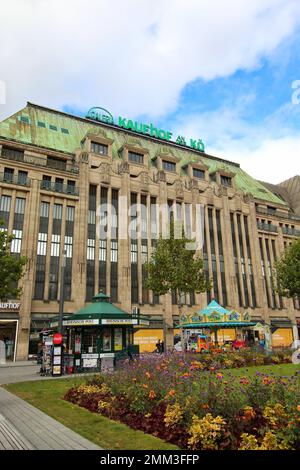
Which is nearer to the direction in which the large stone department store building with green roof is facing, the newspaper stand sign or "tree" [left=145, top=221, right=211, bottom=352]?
the tree

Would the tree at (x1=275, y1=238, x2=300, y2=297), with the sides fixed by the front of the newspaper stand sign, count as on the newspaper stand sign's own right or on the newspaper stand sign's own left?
on the newspaper stand sign's own left

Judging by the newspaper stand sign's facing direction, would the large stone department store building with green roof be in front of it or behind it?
behind

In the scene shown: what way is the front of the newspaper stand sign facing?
toward the camera

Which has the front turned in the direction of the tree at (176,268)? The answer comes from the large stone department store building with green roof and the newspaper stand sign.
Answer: the large stone department store building with green roof

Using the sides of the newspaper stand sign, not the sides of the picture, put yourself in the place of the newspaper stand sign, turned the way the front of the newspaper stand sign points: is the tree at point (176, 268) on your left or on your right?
on your left

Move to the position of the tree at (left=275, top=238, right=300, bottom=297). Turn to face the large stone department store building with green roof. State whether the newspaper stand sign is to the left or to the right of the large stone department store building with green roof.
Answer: left

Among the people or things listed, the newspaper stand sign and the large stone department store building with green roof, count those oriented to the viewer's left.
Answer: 0

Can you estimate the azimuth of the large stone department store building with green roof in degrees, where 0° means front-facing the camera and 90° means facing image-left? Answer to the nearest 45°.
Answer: approximately 315°

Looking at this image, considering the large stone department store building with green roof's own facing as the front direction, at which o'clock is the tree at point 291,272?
The tree is roughly at 11 o'clock from the large stone department store building with green roof.

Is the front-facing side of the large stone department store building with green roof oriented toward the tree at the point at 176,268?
yes

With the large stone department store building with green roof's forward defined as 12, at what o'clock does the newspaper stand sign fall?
The newspaper stand sign is roughly at 1 o'clock from the large stone department store building with green roof.
